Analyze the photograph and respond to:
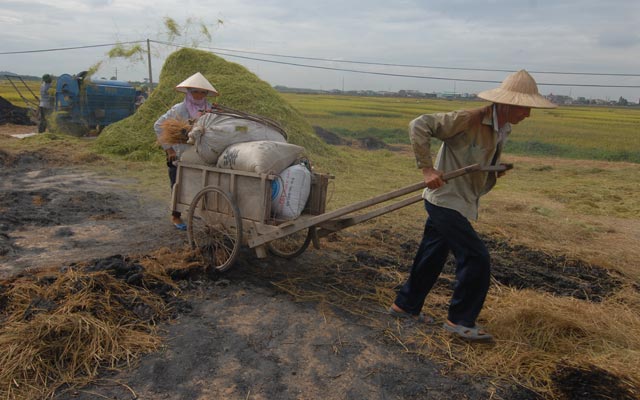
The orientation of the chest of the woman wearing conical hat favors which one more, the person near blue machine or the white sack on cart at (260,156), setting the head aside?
the white sack on cart

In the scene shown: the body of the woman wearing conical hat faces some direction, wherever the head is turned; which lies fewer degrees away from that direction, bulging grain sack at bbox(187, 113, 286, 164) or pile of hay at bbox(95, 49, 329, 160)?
the bulging grain sack

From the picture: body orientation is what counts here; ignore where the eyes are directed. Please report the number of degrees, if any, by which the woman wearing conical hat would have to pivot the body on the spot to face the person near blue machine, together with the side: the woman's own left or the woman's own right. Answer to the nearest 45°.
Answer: approximately 135° to the woman's own left

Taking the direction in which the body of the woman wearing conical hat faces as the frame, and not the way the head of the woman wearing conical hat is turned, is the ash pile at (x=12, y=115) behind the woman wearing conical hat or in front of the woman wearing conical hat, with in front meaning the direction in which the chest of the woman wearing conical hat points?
behind

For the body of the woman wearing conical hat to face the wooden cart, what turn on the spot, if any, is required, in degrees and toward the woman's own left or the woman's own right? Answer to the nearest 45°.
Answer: approximately 45° to the woman's own right

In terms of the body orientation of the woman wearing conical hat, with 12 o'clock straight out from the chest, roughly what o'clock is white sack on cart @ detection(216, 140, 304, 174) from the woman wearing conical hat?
The white sack on cart is roughly at 1 o'clock from the woman wearing conical hat.

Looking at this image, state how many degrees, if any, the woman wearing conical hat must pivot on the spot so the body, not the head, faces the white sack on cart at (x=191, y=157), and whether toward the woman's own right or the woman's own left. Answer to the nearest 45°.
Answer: approximately 45° to the woman's own right

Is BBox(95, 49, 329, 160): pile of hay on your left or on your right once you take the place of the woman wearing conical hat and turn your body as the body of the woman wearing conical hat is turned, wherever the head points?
on your left

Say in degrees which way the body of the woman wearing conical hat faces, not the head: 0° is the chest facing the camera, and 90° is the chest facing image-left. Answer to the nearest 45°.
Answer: approximately 315°

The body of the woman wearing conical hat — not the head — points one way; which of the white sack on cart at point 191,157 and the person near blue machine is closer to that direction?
the white sack on cart

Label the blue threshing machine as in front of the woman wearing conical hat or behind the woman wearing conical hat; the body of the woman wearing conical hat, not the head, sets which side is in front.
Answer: behind

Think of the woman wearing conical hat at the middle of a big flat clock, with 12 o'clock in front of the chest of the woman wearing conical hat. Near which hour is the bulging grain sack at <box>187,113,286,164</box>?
The bulging grain sack is roughly at 1 o'clock from the woman wearing conical hat.
